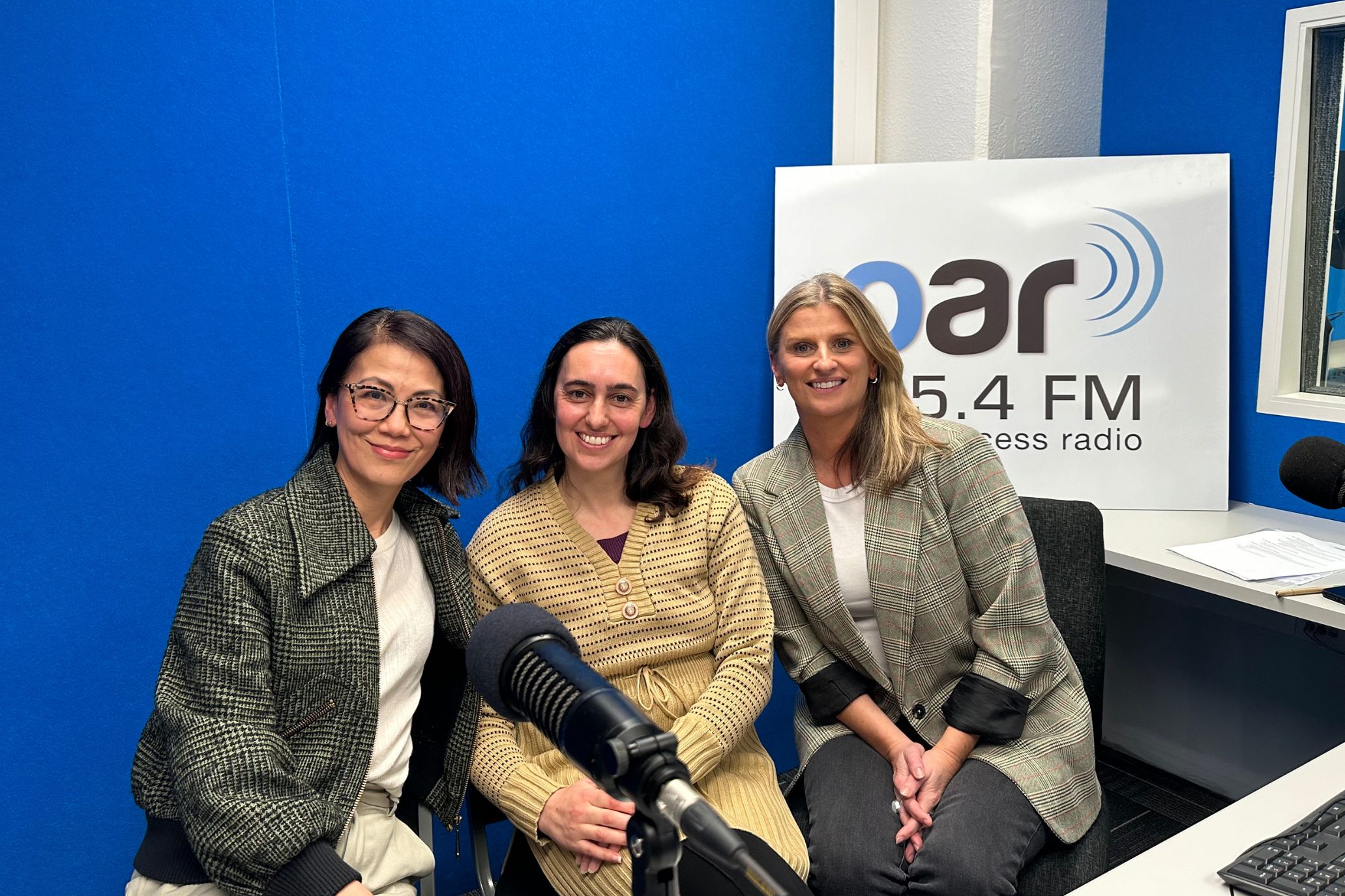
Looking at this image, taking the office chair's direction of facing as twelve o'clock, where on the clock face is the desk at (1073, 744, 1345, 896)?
The desk is roughly at 10 o'clock from the office chair.

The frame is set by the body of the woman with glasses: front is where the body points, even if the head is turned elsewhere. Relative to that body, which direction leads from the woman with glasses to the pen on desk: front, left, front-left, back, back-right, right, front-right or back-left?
front-left

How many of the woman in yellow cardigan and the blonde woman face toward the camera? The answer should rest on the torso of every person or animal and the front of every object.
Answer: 2

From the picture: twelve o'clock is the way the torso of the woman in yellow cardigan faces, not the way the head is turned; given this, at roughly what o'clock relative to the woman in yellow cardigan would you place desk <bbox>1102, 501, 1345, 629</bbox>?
The desk is roughly at 8 o'clock from the woman in yellow cardigan.

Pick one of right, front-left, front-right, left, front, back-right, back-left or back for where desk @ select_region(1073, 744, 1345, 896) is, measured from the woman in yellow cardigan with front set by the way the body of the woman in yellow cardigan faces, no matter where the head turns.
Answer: front-left

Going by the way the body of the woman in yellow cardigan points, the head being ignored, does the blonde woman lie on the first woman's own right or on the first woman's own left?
on the first woman's own left

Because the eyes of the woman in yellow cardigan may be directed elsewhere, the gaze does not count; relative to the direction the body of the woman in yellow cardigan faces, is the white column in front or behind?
behind

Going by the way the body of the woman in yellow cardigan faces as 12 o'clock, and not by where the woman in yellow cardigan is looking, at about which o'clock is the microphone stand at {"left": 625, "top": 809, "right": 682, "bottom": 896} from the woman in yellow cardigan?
The microphone stand is roughly at 12 o'clock from the woman in yellow cardigan.
